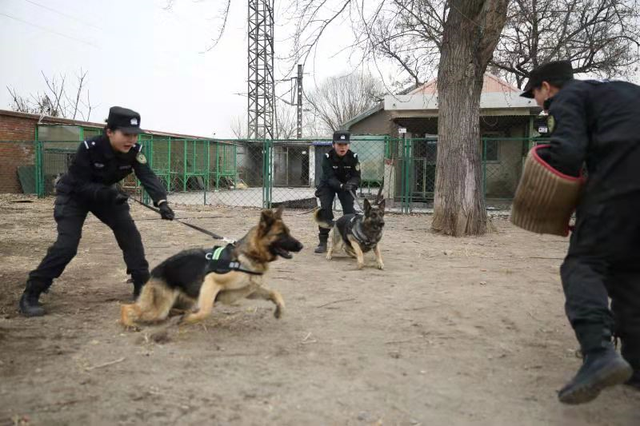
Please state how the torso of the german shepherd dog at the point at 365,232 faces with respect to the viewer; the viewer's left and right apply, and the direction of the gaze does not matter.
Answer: facing the viewer and to the right of the viewer

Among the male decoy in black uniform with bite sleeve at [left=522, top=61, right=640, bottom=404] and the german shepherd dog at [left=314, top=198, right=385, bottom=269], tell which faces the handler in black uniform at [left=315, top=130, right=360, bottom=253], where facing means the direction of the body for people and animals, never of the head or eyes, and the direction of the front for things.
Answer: the male decoy in black uniform with bite sleeve at [left=522, top=61, right=640, bottom=404]

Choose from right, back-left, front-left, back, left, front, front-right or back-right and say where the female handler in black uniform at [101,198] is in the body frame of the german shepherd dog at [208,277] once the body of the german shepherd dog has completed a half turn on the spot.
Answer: front-right

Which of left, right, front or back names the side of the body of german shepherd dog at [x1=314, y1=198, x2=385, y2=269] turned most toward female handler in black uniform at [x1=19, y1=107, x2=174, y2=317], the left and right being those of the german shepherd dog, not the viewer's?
right

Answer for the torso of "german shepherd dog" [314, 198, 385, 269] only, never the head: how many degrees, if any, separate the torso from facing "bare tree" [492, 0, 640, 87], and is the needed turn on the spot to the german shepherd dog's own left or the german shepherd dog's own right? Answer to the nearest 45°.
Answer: approximately 90° to the german shepherd dog's own left

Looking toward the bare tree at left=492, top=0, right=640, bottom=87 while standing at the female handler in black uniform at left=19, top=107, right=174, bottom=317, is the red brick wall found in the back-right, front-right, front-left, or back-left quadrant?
front-left

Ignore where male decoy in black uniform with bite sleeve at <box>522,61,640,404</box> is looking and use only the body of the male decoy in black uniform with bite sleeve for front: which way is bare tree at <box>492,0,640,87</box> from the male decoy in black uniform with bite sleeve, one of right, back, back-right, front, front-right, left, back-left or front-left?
front-right

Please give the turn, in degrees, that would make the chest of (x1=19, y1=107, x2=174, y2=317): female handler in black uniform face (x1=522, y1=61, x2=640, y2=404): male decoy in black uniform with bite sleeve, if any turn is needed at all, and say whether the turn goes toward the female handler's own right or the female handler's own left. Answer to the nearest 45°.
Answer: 0° — they already face them

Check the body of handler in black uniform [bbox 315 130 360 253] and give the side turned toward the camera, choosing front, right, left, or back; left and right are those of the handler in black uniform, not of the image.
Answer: front

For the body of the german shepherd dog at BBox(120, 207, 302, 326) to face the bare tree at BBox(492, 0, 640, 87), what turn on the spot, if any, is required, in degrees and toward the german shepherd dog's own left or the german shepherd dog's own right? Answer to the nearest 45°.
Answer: approximately 45° to the german shepherd dog's own left

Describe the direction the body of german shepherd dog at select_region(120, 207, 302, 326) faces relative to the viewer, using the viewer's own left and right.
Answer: facing to the right of the viewer

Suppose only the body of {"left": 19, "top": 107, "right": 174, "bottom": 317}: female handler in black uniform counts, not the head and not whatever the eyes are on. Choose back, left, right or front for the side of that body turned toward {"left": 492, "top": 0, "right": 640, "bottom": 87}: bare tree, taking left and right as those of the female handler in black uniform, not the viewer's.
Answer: left

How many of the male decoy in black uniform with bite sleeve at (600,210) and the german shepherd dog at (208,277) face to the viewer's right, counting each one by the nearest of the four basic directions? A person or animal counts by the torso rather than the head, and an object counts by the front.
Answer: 1

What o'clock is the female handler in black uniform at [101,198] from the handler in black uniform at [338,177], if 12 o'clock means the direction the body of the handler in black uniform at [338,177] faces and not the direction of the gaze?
the female handler in black uniform at [101,198] is roughly at 1 o'clock from the handler in black uniform at [338,177].

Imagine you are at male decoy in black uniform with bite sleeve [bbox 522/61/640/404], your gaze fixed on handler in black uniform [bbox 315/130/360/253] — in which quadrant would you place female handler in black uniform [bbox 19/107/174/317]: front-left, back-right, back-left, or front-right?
front-left

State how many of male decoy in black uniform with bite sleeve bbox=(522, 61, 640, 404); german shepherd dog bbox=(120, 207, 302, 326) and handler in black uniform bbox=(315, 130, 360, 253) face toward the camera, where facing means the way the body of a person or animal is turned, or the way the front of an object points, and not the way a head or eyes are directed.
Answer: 1

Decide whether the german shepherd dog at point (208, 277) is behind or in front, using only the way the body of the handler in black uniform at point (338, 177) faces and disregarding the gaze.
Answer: in front

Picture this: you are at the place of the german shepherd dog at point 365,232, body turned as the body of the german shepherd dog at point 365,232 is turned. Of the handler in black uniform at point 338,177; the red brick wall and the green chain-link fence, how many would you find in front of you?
0

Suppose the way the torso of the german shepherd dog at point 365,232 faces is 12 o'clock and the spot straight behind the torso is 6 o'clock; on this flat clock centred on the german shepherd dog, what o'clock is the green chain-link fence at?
The green chain-link fence is roughly at 7 o'clock from the german shepherd dog.
